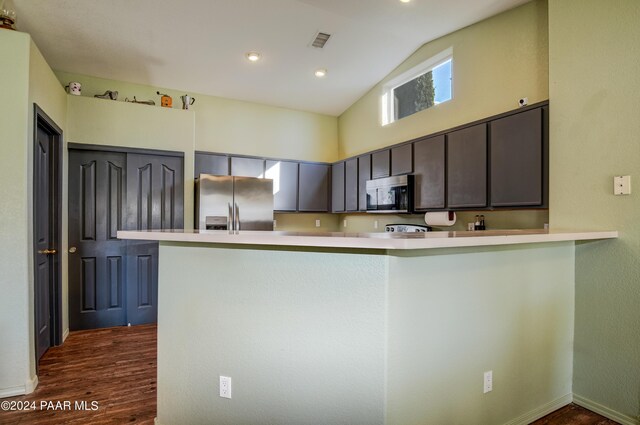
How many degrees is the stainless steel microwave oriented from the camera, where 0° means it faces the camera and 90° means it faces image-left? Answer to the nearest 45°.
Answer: approximately 45°

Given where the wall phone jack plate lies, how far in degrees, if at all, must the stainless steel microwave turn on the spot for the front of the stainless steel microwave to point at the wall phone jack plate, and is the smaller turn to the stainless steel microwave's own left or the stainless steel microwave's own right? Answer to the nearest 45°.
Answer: approximately 90° to the stainless steel microwave's own left

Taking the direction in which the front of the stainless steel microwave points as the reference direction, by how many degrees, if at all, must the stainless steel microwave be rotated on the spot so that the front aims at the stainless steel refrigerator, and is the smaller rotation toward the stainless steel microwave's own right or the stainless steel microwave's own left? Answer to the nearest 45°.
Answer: approximately 45° to the stainless steel microwave's own right

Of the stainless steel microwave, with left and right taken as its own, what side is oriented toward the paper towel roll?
left

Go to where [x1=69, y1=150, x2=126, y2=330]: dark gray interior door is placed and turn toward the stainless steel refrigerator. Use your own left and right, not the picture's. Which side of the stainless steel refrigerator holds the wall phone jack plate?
right

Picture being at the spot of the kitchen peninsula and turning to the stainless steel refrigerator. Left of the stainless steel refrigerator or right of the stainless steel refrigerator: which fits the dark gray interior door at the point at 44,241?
left
